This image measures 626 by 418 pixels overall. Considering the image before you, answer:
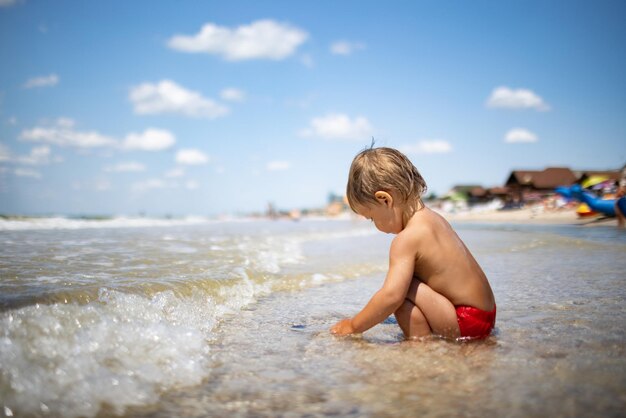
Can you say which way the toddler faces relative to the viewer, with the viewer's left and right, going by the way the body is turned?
facing to the left of the viewer

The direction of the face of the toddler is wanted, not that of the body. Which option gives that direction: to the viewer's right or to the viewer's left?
to the viewer's left
